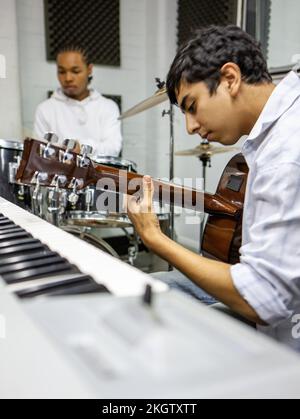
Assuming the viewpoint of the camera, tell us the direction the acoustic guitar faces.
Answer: facing away from the viewer and to the left of the viewer

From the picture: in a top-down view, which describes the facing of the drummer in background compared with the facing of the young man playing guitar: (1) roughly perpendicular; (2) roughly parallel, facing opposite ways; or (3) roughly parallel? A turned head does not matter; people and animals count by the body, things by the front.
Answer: roughly perpendicular

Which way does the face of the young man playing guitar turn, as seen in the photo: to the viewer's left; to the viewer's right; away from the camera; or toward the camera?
to the viewer's left

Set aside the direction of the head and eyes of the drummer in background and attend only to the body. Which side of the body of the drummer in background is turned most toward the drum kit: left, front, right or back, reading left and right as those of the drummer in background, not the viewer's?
front

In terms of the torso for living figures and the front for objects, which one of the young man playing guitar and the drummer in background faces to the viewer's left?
the young man playing guitar

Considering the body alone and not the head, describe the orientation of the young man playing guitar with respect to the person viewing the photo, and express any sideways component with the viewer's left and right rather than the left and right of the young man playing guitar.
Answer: facing to the left of the viewer

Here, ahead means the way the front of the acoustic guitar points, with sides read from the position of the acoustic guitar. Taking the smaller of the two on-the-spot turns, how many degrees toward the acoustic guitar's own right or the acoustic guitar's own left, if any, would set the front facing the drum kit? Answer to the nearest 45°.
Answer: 0° — it already faces it

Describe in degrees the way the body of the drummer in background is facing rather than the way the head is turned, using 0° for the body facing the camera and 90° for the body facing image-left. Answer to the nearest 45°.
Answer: approximately 0°

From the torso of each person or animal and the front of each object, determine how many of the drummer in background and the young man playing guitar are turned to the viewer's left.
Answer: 1

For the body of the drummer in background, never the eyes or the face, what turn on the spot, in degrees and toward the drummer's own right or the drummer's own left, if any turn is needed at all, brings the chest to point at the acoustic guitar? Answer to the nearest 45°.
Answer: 0° — they already face it
